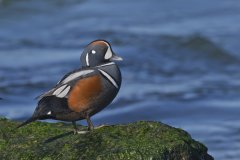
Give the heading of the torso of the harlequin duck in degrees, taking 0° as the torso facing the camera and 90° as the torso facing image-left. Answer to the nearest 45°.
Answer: approximately 270°
